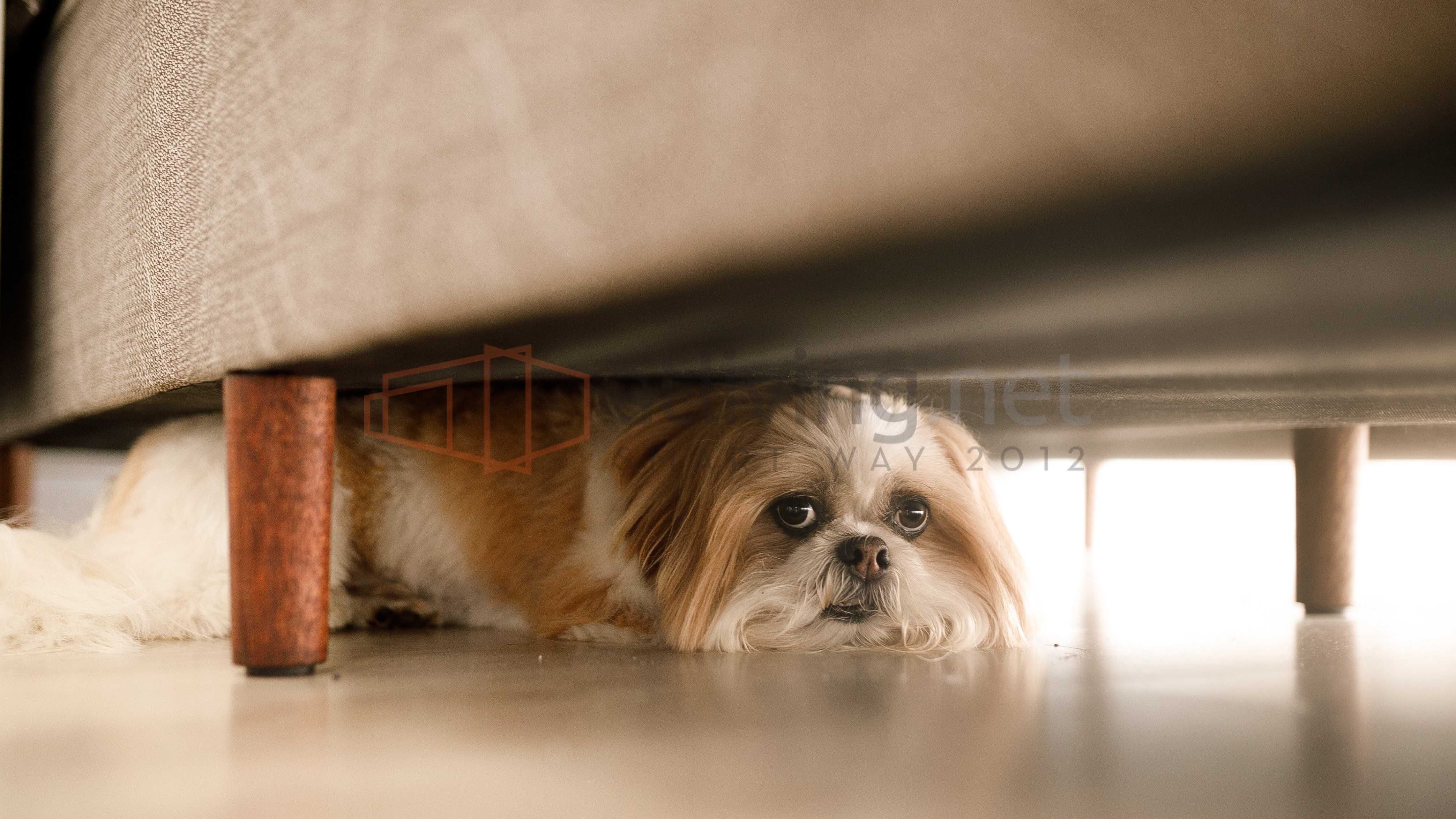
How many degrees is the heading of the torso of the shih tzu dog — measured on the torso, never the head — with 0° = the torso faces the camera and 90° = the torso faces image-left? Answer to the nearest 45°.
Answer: approximately 315°
